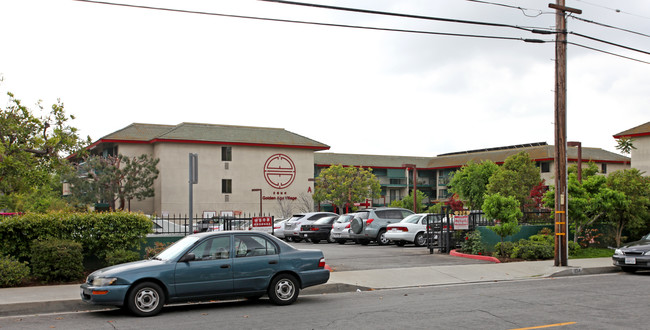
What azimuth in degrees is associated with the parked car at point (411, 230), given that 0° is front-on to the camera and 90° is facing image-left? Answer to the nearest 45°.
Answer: approximately 225°

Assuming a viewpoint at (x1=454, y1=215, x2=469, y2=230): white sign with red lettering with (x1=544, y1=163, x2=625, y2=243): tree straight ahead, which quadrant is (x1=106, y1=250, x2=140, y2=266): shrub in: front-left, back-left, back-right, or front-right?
back-right

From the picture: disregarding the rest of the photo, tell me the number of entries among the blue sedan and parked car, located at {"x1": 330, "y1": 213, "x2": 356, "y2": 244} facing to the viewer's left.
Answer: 1

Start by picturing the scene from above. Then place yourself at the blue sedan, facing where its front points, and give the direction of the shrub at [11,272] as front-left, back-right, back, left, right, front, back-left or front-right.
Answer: front-right

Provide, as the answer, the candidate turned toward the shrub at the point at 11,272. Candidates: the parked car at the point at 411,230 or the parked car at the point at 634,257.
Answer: the parked car at the point at 634,257

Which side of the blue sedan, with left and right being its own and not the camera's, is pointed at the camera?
left

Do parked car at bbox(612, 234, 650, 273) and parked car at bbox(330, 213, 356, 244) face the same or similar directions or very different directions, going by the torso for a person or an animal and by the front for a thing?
very different directions
